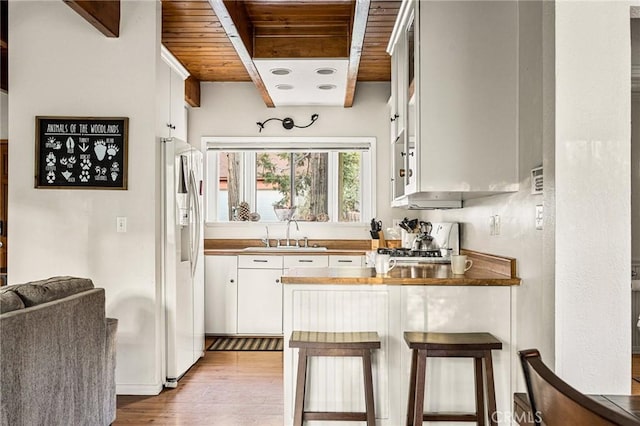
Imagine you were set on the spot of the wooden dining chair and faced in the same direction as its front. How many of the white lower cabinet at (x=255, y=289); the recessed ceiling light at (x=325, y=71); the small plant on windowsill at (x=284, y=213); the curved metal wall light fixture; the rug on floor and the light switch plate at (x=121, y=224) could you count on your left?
6

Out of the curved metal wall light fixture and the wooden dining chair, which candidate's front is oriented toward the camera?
the curved metal wall light fixture

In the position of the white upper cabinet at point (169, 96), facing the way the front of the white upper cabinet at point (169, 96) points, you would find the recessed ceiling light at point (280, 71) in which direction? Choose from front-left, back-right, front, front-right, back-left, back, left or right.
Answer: front

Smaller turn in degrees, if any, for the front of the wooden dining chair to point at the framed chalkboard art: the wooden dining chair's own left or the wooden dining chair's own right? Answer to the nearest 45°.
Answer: approximately 90° to the wooden dining chair's own left

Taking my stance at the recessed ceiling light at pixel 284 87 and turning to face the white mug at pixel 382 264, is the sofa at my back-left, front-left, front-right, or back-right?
front-right

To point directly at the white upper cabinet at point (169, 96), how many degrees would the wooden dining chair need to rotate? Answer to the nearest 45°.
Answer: approximately 90° to its left

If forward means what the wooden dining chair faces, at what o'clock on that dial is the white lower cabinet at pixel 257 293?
The white lower cabinet is roughly at 9 o'clock from the wooden dining chair.

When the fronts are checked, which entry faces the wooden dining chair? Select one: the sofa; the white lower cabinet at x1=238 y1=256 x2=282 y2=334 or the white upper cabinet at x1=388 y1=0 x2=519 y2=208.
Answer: the white lower cabinet

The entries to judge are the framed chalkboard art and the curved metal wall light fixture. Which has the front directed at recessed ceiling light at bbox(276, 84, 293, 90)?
the curved metal wall light fixture

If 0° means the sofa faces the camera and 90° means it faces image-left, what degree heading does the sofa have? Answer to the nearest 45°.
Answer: approximately 135°

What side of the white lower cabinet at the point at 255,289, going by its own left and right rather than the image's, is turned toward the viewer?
front

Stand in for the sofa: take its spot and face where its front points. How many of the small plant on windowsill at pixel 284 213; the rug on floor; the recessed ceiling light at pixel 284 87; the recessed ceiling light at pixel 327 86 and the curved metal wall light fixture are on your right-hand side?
5

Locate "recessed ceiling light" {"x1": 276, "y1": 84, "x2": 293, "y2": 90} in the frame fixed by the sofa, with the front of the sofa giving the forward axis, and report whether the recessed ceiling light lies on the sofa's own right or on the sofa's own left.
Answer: on the sofa's own right

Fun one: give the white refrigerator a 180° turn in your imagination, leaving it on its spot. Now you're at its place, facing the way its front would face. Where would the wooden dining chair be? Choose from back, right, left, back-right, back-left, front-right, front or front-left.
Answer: left

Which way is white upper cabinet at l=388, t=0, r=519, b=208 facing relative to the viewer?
to the viewer's left

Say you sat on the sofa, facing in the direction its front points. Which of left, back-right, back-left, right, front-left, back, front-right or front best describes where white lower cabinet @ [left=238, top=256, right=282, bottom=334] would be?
right
